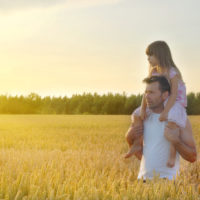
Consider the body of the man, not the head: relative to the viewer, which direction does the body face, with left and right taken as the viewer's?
facing the viewer and to the left of the viewer

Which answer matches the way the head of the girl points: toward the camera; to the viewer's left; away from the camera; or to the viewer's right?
to the viewer's left

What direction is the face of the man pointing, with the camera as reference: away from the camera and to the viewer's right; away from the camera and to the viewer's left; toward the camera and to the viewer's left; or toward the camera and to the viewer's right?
toward the camera and to the viewer's left
